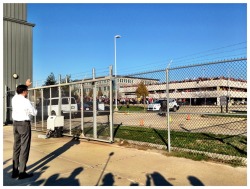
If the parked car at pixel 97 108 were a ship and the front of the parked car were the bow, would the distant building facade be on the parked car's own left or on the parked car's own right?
on the parked car's own right

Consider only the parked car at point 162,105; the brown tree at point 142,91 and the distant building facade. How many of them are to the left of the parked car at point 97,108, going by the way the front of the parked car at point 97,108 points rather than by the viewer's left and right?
0

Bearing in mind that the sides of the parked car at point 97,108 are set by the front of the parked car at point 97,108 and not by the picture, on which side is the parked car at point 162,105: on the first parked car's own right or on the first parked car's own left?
on the first parked car's own right
